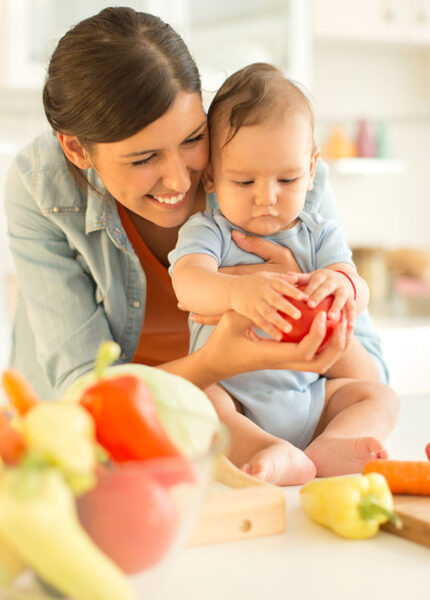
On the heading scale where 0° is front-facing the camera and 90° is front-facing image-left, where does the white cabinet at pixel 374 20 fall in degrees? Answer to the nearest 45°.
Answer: approximately 0°

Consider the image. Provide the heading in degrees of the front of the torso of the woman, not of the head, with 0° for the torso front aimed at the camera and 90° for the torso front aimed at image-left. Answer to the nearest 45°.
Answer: approximately 315°

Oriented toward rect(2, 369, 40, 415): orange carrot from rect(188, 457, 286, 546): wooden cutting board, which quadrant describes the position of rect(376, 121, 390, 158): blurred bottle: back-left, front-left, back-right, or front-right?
back-right

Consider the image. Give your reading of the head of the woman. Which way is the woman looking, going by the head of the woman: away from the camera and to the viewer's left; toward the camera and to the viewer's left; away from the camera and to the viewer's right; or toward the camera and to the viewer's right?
toward the camera and to the viewer's right

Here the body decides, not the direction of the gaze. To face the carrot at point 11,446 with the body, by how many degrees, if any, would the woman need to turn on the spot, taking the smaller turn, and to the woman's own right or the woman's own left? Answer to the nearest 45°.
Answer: approximately 45° to the woman's own right

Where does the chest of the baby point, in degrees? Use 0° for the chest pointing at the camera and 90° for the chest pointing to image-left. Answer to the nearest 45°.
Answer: approximately 0°

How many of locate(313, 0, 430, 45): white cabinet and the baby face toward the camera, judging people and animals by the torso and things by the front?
2

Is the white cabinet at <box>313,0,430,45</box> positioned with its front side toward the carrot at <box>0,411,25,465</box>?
yes

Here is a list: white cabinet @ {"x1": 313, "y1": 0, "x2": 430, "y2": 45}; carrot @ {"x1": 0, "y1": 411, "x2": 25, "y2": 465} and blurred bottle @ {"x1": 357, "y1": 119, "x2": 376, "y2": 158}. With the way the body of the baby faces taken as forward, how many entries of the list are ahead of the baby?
1

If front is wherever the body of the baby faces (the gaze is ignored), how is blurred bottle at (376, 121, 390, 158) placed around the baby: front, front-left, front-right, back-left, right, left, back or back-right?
back
